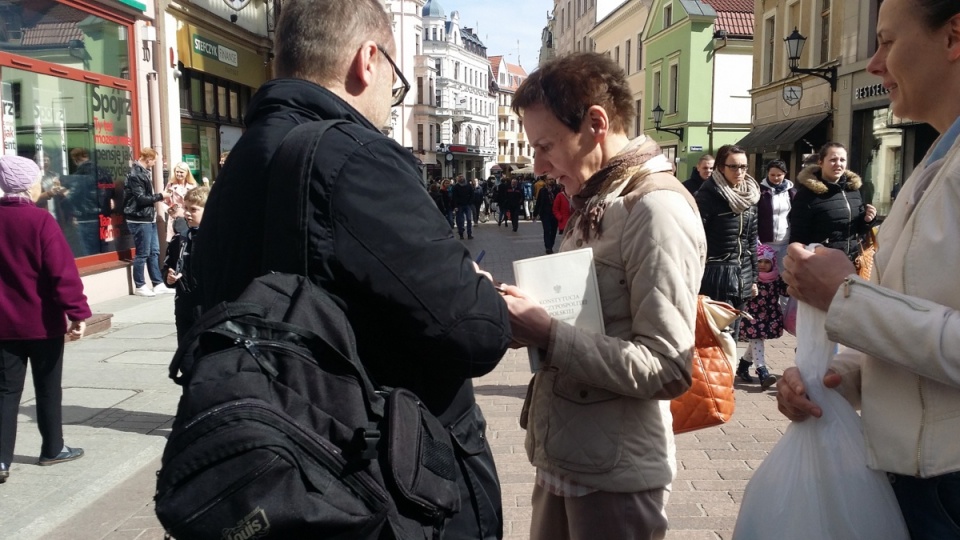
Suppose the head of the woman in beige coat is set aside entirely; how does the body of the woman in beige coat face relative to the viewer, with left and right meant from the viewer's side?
facing to the left of the viewer

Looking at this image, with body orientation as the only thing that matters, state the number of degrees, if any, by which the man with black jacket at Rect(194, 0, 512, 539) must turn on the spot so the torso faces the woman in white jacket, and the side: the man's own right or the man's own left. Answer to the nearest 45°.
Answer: approximately 45° to the man's own right

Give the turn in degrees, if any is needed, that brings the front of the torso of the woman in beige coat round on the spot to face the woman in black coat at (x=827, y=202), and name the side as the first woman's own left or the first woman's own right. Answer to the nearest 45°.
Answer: approximately 90° to the first woman's own right

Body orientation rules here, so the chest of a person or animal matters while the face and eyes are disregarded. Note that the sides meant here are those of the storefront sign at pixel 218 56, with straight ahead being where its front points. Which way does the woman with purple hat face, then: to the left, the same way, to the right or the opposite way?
to the left

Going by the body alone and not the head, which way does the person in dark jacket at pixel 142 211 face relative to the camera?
to the viewer's right

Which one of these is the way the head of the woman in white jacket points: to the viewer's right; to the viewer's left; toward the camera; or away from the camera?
to the viewer's left

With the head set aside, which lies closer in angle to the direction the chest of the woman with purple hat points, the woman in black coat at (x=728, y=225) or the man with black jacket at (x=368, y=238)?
the woman in black coat

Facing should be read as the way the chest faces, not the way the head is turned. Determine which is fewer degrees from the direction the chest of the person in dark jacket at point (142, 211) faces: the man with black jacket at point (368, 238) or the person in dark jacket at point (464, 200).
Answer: the person in dark jacket

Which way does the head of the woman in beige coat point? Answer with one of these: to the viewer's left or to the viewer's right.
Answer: to the viewer's left

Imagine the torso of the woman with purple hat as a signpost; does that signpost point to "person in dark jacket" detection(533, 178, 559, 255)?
yes
